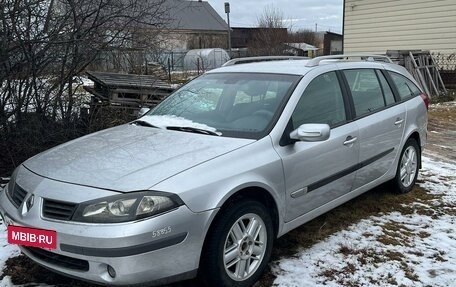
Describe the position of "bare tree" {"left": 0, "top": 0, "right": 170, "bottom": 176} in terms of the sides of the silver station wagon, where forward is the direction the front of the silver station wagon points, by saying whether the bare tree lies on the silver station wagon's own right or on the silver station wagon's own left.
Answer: on the silver station wagon's own right

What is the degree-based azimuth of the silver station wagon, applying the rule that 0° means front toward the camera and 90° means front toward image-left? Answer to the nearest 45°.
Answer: approximately 45°

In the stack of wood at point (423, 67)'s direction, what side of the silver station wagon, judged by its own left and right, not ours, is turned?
back
